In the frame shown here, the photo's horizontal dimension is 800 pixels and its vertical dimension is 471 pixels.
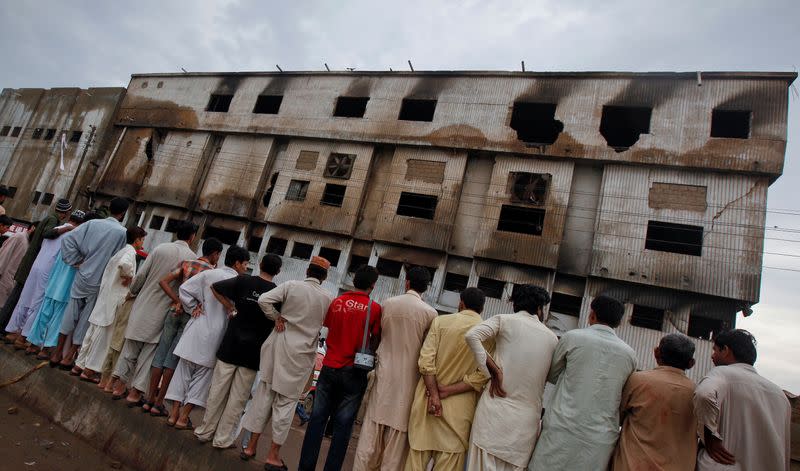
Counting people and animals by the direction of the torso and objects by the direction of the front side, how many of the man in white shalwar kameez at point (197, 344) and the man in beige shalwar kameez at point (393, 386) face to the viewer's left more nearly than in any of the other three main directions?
0

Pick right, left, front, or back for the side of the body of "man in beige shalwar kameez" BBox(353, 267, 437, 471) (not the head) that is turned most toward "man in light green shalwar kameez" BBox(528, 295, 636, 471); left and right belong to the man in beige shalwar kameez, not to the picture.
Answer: right

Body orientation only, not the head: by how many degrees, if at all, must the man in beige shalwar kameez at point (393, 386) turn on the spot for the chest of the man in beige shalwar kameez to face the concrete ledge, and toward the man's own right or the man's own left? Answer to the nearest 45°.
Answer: approximately 90° to the man's own left

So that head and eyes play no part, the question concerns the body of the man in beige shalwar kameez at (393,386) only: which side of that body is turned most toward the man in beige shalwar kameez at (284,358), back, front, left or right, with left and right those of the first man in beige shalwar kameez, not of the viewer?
left

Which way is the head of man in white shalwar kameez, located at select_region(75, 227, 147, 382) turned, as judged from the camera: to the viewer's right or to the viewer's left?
to the viewer's right

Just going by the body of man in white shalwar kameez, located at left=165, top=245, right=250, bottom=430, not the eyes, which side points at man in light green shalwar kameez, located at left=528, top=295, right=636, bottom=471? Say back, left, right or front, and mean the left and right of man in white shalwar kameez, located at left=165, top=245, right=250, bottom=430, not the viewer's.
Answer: right

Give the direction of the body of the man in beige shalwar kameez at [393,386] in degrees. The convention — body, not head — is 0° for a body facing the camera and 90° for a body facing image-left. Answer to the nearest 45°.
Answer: approximately 180°

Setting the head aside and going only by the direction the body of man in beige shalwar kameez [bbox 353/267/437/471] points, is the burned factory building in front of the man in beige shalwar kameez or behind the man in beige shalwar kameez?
in front

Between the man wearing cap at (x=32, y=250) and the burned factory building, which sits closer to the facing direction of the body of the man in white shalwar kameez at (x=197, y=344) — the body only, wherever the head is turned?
the burned factory building

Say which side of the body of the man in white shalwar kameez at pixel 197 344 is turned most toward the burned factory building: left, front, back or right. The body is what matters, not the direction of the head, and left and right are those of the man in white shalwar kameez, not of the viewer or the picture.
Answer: front

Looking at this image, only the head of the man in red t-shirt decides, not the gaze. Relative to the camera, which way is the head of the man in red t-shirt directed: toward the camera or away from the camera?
away from the camera

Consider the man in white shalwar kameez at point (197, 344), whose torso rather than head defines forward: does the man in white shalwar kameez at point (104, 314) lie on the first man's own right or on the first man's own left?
on the first man's own left

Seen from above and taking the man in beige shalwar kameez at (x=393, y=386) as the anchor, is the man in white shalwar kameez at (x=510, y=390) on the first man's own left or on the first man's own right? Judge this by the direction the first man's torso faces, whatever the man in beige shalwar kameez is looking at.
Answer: on the first man's own right

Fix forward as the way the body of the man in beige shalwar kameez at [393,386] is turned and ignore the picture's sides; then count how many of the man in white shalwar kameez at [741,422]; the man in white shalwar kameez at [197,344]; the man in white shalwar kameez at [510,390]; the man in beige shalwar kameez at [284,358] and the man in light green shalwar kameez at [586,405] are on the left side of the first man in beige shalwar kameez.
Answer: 2
